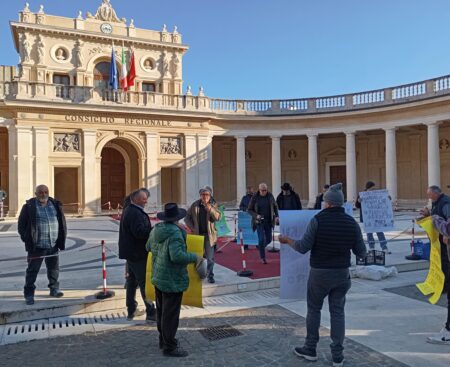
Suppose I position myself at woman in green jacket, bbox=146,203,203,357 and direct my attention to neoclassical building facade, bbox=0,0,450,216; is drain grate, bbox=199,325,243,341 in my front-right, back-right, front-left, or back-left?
front-right

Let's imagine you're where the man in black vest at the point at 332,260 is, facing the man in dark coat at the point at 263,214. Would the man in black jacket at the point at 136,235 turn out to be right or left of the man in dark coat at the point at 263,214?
left

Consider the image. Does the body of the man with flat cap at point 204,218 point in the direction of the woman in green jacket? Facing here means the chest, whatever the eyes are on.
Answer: yes

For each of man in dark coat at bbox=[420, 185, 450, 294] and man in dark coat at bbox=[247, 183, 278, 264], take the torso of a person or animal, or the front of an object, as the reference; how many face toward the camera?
1

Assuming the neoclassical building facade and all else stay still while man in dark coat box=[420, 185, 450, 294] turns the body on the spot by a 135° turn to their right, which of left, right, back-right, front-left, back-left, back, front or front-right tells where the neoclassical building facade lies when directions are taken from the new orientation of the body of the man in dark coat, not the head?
left

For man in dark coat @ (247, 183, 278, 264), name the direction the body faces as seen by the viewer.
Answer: toward the camera

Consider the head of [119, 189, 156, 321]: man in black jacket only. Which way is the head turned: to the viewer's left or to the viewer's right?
to the viewer's right

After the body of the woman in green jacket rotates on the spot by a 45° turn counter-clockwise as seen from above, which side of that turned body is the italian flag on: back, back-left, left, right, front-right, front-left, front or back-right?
front

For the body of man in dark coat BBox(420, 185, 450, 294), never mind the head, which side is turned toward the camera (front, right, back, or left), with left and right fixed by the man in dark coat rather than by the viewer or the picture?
left

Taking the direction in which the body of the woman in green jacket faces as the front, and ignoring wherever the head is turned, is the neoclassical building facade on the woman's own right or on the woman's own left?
on the woman's own left

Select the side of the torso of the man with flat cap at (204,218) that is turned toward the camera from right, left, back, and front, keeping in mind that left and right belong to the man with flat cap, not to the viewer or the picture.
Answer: front

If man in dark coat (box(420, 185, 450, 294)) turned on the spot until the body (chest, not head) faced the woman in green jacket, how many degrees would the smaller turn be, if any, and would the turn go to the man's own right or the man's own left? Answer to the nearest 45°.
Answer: approximately 45° to the man's own left

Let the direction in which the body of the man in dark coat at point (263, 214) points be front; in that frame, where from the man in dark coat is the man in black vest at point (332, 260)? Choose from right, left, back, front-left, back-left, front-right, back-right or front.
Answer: front

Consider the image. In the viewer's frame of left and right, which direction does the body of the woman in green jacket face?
facing away from the viewer and to the right of the viewer

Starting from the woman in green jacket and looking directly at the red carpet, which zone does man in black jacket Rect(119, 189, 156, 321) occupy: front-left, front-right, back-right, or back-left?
front-left

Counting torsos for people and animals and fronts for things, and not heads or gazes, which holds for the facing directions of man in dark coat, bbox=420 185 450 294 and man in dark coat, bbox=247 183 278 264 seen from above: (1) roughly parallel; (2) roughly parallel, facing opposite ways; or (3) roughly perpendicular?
roughly perpendicular

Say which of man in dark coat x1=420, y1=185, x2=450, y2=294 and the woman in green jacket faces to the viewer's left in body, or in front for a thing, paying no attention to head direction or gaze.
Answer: the man in dark coat

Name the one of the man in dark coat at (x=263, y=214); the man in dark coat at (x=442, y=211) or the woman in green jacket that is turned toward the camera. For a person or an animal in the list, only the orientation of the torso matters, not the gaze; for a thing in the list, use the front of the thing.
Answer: the man in dark coat at (x=263, y=214)
